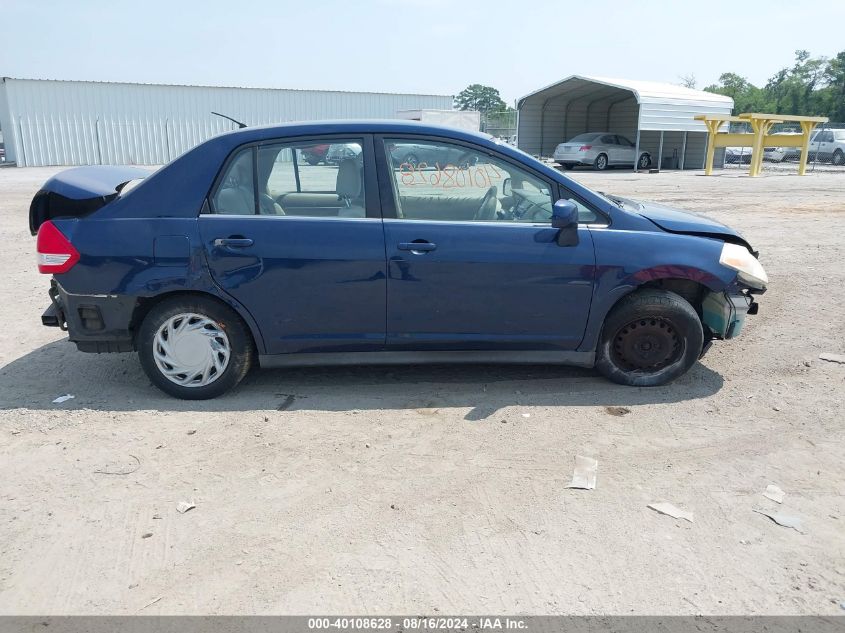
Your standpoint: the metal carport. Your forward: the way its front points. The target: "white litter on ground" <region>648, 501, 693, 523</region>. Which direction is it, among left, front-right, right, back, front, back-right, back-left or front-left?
front-left

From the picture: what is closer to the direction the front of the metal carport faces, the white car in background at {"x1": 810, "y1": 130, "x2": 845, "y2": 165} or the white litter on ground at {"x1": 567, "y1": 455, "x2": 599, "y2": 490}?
the white litter on ground

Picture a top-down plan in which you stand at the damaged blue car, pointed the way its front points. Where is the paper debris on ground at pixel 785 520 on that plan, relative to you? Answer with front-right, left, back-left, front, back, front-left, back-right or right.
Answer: front-right

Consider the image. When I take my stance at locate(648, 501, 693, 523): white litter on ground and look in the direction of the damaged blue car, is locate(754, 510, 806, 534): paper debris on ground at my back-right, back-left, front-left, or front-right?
back-right

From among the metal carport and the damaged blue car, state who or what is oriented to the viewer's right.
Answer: the damaged blue car

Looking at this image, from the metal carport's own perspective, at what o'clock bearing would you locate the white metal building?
The white metal building is roughly at 1 o'clock from the metal carport.

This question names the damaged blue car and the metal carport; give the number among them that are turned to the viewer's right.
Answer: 1

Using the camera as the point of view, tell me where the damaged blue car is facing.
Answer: facing to the right of the viewer

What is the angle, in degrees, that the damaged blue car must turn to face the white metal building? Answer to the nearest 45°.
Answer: approximately 135° to its left

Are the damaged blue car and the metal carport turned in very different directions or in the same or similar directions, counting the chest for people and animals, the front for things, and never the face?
very different directions

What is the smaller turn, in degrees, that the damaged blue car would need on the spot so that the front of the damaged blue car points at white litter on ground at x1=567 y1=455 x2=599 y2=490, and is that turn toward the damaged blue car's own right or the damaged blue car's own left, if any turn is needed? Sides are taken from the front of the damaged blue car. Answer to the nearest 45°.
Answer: approximately 45° to the damaged blue car's own right

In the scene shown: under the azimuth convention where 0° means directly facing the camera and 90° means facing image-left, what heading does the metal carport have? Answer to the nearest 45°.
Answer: approximately 45°

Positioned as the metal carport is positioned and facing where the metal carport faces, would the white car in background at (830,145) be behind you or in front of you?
behind

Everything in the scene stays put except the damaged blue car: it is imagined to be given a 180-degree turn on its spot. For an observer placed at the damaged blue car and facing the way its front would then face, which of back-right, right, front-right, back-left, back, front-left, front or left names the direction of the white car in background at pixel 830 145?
back-right
